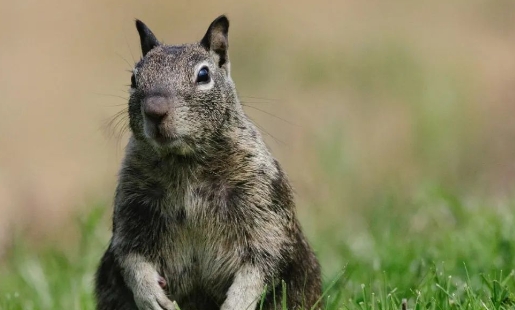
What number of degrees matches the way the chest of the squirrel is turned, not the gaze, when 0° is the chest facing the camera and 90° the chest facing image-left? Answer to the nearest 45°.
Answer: approximately 0°
